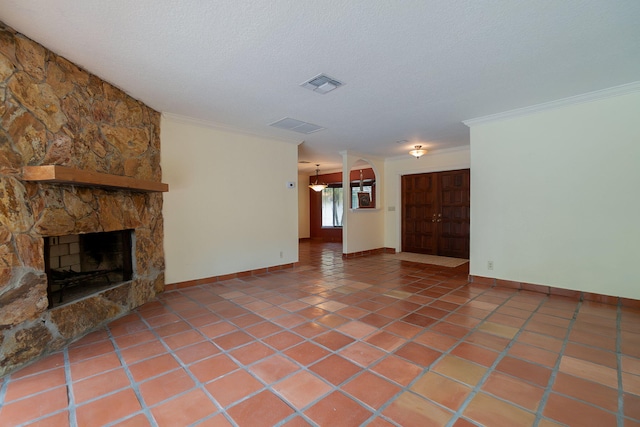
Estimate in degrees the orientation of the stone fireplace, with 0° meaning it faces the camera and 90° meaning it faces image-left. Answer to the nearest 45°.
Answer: approximately 315°
